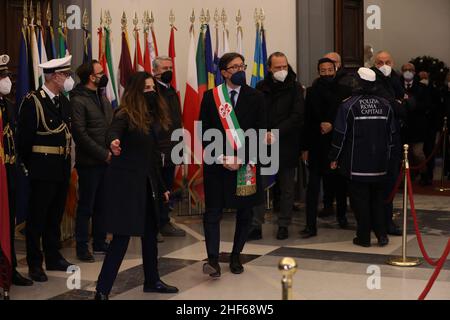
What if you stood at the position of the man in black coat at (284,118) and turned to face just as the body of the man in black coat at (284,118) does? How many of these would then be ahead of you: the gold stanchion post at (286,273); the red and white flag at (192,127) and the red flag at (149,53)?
1

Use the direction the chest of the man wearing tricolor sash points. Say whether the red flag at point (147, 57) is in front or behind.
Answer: behind

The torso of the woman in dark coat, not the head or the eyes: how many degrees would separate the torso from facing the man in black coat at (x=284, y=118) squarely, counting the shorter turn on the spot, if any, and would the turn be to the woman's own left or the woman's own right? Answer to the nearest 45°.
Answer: approximately 90° to the woman's own left

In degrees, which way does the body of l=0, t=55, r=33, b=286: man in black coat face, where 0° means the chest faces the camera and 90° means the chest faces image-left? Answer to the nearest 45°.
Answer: approximately 315°

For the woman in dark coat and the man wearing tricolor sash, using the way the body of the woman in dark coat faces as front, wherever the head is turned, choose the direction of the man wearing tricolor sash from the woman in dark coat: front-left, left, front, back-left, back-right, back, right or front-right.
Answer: left

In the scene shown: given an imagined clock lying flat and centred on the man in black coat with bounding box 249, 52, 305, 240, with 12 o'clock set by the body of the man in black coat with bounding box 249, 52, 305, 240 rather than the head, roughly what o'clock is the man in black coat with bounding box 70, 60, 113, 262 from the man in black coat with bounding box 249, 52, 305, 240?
the man in black coat with bounding box 70, 60, 113, 262 is roughly at 2 o'clock from the man in black coat with bounding box 249, 52, 305, 240.

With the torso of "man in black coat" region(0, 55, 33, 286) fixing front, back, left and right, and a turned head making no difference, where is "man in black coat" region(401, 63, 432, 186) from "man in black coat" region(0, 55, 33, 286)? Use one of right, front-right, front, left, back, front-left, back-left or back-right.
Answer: left

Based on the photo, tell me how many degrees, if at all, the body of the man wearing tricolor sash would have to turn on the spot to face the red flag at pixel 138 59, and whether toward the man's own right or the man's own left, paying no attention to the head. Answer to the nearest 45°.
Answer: approximately 180°

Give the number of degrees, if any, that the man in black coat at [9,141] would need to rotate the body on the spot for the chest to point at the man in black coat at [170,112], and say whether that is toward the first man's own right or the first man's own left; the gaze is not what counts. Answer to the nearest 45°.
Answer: approximately 90° to the first man's own left

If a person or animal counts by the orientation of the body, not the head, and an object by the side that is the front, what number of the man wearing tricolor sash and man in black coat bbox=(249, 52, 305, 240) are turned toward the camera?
2

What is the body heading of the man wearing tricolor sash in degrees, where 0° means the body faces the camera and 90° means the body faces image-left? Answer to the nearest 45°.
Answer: approximately 0°

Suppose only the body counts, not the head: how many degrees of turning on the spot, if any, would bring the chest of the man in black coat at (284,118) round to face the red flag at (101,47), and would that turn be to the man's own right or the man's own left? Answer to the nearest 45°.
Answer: approximately 90° to the man's own right
